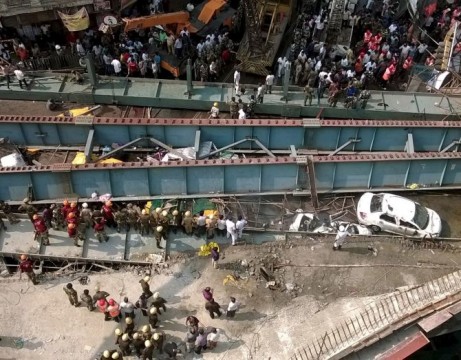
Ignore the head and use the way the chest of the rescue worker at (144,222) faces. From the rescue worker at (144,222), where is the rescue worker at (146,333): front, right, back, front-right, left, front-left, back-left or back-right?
back

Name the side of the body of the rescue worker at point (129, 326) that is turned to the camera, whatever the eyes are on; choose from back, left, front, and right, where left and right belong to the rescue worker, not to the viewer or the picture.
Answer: back

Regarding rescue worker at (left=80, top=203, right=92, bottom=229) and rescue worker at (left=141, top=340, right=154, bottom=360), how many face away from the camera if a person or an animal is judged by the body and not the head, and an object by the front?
2

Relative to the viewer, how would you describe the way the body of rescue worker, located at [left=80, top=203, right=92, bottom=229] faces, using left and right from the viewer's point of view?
facing away from the viewer

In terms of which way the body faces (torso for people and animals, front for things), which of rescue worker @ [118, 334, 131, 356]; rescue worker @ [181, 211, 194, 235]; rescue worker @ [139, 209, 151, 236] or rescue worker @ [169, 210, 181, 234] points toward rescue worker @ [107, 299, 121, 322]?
rescue worker @ [118, 334, 131, 356]

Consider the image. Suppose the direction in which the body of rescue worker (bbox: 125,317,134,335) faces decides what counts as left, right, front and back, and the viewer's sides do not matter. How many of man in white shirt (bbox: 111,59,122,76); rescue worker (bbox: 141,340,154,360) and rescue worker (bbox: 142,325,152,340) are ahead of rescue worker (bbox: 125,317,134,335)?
1

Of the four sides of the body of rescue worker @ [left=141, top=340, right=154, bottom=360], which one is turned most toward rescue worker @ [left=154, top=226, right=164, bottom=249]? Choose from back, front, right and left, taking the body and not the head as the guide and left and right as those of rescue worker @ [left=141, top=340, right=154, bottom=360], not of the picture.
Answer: front

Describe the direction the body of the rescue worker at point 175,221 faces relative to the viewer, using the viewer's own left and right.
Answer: facing away from the viewer

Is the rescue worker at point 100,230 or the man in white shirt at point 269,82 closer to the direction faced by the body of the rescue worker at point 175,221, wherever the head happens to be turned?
the man in white shirt

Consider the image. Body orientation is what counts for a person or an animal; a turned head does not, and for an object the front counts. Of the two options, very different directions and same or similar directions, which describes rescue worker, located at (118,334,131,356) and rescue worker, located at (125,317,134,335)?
same or similar directions

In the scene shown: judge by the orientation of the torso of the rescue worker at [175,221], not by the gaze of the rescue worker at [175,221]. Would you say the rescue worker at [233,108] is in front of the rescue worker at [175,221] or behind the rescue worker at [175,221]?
in front

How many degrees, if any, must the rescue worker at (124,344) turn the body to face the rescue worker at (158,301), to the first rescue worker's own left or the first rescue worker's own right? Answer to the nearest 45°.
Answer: approximately 45° to the first rescue worker's own right

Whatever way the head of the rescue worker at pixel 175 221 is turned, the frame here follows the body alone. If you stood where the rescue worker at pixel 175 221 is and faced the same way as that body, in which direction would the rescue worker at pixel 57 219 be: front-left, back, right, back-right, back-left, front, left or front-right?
left

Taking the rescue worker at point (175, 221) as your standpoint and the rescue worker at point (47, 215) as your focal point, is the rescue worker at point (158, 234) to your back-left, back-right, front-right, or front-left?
front-left

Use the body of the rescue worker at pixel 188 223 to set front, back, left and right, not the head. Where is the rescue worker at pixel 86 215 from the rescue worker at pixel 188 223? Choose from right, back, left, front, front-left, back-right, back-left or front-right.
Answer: left

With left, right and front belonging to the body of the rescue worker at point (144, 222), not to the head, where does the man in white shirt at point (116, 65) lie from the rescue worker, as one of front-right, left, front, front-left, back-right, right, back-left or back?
front

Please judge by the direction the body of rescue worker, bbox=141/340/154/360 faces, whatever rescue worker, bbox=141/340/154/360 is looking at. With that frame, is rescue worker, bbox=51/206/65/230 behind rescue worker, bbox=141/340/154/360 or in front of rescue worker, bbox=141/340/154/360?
in front

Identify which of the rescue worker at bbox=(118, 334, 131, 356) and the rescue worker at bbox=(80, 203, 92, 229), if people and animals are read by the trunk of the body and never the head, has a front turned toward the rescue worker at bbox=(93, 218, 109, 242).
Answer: the rescue worker at bbox=(118, 334, 131, 356)

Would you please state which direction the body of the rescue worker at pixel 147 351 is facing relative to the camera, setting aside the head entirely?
away from the camera
